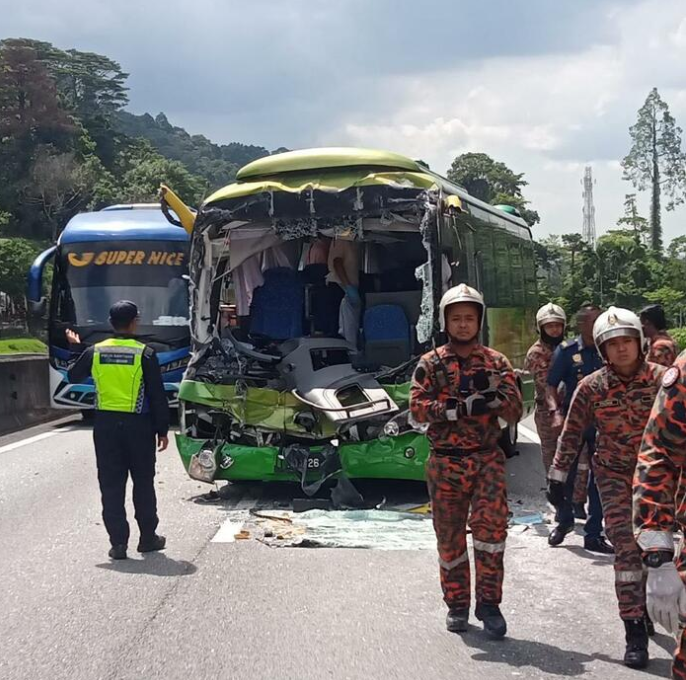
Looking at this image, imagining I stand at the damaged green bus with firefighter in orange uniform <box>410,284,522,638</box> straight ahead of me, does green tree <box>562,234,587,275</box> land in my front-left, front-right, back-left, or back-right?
back-left

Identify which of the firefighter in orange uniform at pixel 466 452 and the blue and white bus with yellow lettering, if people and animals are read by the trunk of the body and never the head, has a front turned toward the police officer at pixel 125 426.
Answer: the blue and white bus with yellow lettering

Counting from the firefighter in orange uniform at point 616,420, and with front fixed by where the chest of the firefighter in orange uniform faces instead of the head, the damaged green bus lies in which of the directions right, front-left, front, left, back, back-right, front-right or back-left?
back-right

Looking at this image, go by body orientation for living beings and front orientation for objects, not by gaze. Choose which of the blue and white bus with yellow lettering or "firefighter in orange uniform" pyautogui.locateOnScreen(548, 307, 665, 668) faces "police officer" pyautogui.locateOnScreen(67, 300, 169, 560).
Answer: the blue and white bus with yellow lettering

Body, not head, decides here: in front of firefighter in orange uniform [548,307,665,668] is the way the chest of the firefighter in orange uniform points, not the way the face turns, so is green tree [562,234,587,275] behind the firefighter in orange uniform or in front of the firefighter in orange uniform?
behind

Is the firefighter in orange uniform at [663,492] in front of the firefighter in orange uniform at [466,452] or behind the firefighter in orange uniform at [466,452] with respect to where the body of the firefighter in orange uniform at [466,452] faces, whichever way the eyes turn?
in front

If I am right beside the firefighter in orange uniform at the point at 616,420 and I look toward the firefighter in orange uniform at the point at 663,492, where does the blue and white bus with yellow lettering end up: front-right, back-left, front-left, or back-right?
back-right

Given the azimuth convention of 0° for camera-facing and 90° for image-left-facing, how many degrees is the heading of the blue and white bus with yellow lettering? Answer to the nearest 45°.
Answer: approximately 0°

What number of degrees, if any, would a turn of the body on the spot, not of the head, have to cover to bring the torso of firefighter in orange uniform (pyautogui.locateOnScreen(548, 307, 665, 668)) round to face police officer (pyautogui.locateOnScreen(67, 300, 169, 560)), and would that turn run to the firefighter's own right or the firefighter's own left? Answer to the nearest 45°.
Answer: approximately 90° to the firefighter's own right

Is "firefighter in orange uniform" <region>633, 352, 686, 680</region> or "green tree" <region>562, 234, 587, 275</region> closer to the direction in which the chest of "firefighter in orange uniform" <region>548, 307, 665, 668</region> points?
the firefighter in orange uniform
